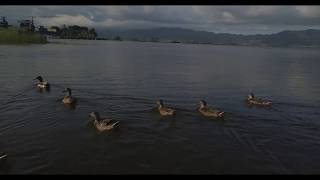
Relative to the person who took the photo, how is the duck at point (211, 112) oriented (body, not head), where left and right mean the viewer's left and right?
facing to the left of the viewer
